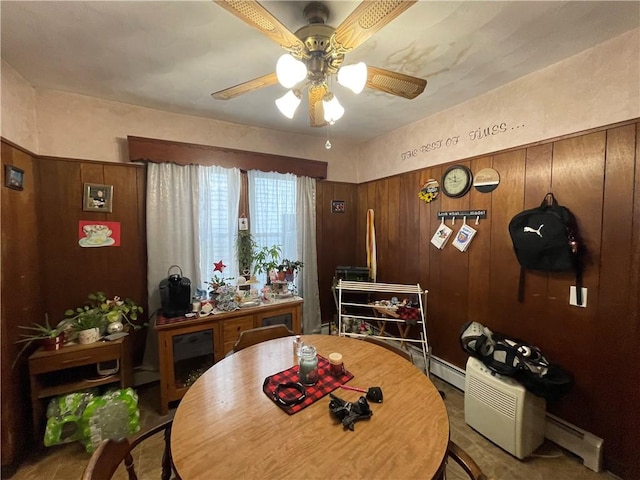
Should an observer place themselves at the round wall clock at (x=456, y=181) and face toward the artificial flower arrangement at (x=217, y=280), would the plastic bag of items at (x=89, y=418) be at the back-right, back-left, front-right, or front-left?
front-left

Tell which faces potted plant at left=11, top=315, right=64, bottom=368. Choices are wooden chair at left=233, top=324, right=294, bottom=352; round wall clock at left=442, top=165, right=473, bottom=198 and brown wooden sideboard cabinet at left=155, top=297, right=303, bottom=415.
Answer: the round wall clock

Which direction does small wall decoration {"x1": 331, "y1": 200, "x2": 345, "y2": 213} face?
toward the camera

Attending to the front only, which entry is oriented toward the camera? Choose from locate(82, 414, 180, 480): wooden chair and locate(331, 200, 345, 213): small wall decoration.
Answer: the small wall decoration

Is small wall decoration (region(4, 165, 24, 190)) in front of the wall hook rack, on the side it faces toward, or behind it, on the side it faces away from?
in front

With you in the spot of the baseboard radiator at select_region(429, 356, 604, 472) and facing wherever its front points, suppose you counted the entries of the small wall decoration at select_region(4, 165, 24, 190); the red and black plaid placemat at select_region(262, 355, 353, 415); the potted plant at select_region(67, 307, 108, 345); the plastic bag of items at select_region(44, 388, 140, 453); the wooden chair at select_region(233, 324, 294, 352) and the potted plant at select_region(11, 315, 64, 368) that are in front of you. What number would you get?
6

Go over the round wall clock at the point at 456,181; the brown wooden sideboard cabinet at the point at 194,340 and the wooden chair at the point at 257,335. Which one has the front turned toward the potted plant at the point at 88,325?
the round wall clock

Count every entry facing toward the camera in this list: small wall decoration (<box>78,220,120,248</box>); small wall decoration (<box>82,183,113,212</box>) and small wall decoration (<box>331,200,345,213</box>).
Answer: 3

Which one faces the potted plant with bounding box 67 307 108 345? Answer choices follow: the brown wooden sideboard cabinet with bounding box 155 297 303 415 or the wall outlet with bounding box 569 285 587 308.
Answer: the wall outlet

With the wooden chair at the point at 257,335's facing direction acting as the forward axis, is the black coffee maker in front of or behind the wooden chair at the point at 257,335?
behind

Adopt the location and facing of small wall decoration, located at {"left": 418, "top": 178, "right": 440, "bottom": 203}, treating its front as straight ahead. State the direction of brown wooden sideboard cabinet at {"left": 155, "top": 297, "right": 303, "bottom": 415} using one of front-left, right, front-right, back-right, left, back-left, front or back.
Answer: front

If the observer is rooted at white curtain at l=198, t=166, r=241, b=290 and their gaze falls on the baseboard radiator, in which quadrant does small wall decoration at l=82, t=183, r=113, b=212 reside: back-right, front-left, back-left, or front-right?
back-right
